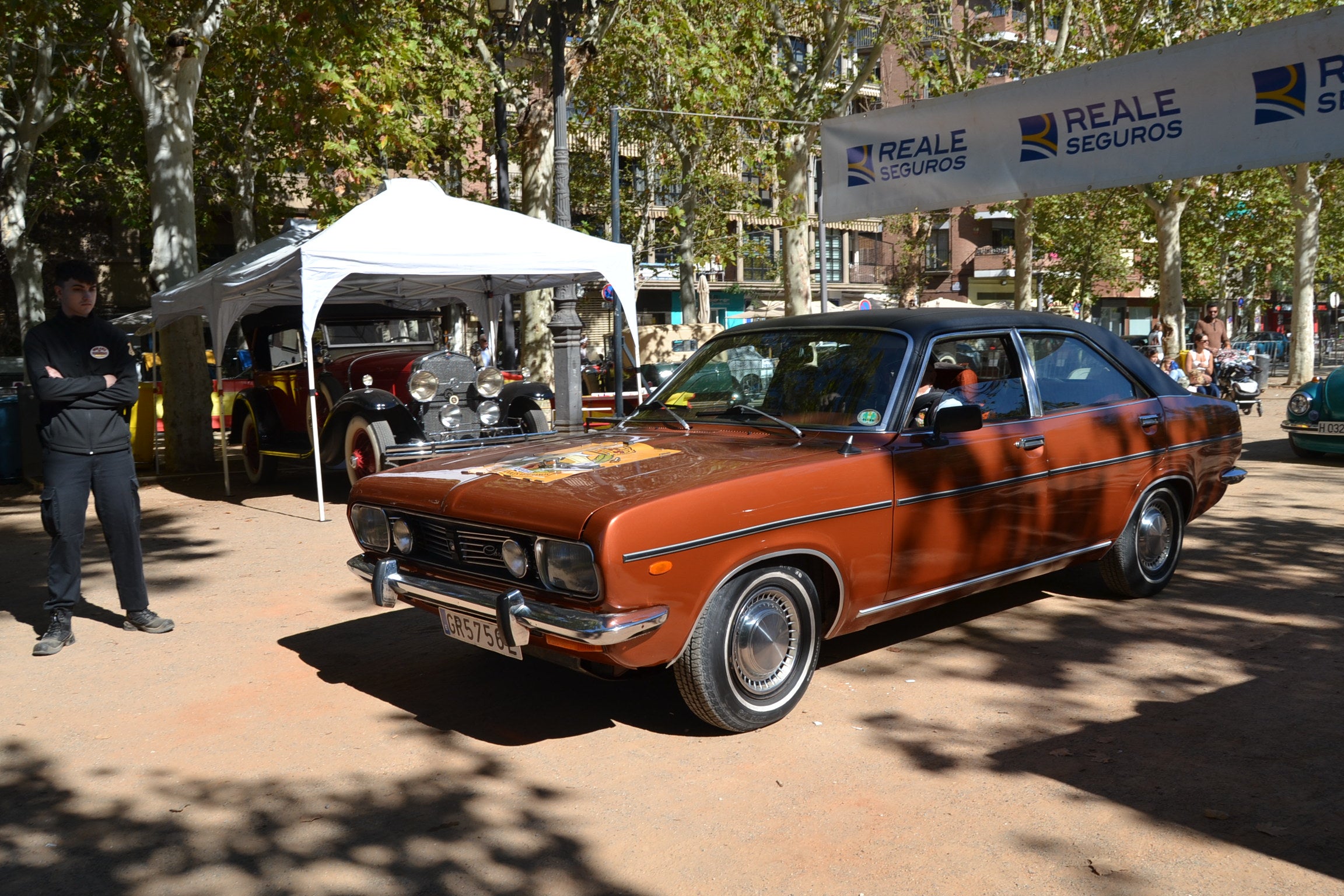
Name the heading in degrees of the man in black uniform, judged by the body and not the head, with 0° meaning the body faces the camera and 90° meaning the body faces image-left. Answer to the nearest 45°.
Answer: approximately 0°

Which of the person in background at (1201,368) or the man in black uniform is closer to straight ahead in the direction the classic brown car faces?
the man in black uniform

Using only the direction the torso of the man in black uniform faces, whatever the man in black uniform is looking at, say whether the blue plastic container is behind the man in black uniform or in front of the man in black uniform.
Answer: behind

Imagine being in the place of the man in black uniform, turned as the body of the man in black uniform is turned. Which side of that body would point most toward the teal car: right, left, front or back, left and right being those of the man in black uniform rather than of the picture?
left

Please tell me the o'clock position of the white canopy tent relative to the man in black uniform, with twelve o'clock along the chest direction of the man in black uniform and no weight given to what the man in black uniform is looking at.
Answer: The white canopy tent is roughly at 7 o'clock from the man in black uniform.

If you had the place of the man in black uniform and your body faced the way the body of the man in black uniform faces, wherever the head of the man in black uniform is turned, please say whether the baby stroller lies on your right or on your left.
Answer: on your left

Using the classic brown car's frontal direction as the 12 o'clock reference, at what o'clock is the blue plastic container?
The blue plastic container is roughly at 3 o'clock from the classic brown car.
